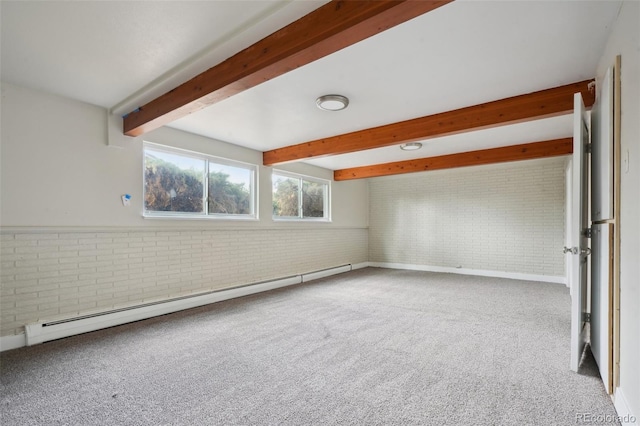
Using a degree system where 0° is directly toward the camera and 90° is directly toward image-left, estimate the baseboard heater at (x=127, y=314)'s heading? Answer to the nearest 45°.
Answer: approximately 315°

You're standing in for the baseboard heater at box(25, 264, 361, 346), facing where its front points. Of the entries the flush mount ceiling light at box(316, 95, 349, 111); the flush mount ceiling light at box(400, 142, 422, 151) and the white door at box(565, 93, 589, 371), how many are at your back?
0

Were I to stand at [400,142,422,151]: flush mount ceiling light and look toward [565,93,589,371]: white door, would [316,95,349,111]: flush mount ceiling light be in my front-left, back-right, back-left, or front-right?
front-right

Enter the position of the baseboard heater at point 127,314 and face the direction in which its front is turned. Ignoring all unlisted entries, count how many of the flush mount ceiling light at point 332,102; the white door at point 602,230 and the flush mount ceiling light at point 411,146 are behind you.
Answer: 0

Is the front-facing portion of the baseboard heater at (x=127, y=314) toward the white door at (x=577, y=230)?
yes

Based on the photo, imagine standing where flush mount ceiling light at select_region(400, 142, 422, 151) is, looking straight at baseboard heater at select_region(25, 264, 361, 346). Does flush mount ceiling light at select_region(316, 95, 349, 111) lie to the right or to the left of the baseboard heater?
left

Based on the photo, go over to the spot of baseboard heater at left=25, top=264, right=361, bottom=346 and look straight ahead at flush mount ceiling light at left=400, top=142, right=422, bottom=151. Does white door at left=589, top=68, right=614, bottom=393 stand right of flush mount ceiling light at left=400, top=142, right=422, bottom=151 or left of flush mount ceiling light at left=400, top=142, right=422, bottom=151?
right

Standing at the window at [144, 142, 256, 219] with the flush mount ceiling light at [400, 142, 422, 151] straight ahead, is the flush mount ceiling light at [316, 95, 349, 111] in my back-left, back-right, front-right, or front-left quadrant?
front-right

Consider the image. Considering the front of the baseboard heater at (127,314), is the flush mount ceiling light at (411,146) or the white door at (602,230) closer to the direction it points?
the white door

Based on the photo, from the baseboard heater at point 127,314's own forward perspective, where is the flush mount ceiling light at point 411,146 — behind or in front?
in front

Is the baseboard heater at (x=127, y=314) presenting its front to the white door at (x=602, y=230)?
yes
